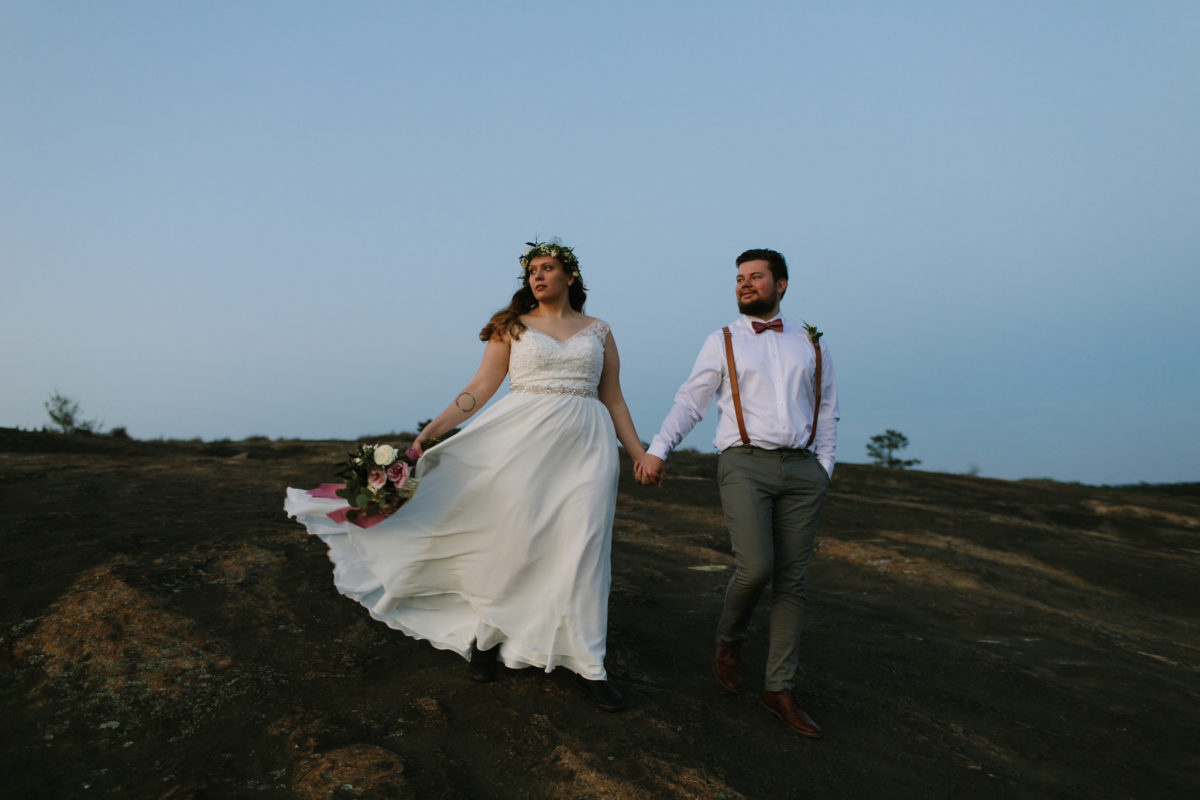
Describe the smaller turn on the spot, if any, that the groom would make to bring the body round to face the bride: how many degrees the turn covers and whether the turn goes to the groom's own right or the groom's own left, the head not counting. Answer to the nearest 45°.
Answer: approximately 90° to the groom's own right

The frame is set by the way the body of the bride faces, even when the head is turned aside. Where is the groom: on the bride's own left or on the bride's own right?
on the bride's own left

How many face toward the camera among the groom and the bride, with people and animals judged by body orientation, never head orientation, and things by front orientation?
2

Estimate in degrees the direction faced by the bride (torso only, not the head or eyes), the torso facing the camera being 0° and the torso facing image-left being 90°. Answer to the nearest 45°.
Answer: approximately 0°

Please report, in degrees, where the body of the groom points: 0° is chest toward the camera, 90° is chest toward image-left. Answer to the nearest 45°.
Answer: approximately 0°
